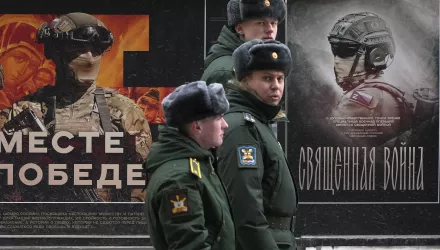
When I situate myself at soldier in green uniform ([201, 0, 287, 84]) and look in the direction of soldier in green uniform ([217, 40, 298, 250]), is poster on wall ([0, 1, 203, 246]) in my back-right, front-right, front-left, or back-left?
back-right

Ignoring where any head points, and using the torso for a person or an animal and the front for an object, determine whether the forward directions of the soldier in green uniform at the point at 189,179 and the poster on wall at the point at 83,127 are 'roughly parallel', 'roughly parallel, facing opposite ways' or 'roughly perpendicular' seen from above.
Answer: roughly perpendicular

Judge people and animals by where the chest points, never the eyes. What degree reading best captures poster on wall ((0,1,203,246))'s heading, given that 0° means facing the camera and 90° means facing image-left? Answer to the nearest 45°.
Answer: approximately 0°
